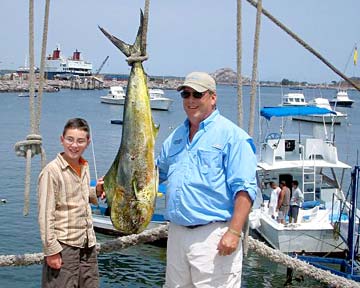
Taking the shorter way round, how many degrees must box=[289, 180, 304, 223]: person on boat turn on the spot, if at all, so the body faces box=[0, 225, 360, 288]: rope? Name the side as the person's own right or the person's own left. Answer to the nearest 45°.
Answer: approximately 45° to the person's own left

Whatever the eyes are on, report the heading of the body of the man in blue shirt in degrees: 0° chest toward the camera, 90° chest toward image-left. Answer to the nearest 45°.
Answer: approximately 45°

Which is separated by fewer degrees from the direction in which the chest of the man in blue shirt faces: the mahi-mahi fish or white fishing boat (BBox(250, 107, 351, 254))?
the mahi-mahi fish

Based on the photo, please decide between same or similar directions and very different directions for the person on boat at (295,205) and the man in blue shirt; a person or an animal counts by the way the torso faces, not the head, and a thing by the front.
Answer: same or similar directions

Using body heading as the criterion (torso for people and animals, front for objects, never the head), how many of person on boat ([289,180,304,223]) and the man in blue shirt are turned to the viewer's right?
0

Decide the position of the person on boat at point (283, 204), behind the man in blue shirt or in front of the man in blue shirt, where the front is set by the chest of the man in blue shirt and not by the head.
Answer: behind

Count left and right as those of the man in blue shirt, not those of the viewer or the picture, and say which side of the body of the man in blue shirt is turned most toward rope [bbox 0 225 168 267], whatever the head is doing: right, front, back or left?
right

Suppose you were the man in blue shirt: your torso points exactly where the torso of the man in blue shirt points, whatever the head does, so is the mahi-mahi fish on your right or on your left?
on your right

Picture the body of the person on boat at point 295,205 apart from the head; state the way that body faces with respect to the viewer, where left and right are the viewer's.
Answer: facing the viewer and to the left of the viewer

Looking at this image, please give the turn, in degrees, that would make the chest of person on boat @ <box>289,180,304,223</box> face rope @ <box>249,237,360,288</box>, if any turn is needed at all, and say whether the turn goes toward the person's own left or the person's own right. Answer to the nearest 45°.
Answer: approximately 45° to the person's own left
